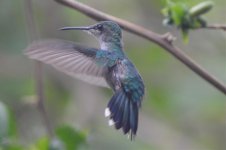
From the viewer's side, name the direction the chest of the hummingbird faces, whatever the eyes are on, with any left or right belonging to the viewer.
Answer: facing to the left of the viewer

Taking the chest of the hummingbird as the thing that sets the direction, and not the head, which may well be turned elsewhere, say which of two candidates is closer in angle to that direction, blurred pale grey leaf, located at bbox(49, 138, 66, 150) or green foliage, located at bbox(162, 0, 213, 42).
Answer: the blurred pale grey leaf

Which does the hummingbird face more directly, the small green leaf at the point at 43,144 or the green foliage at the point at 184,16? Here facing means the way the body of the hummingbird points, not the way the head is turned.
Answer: the small green leaf
